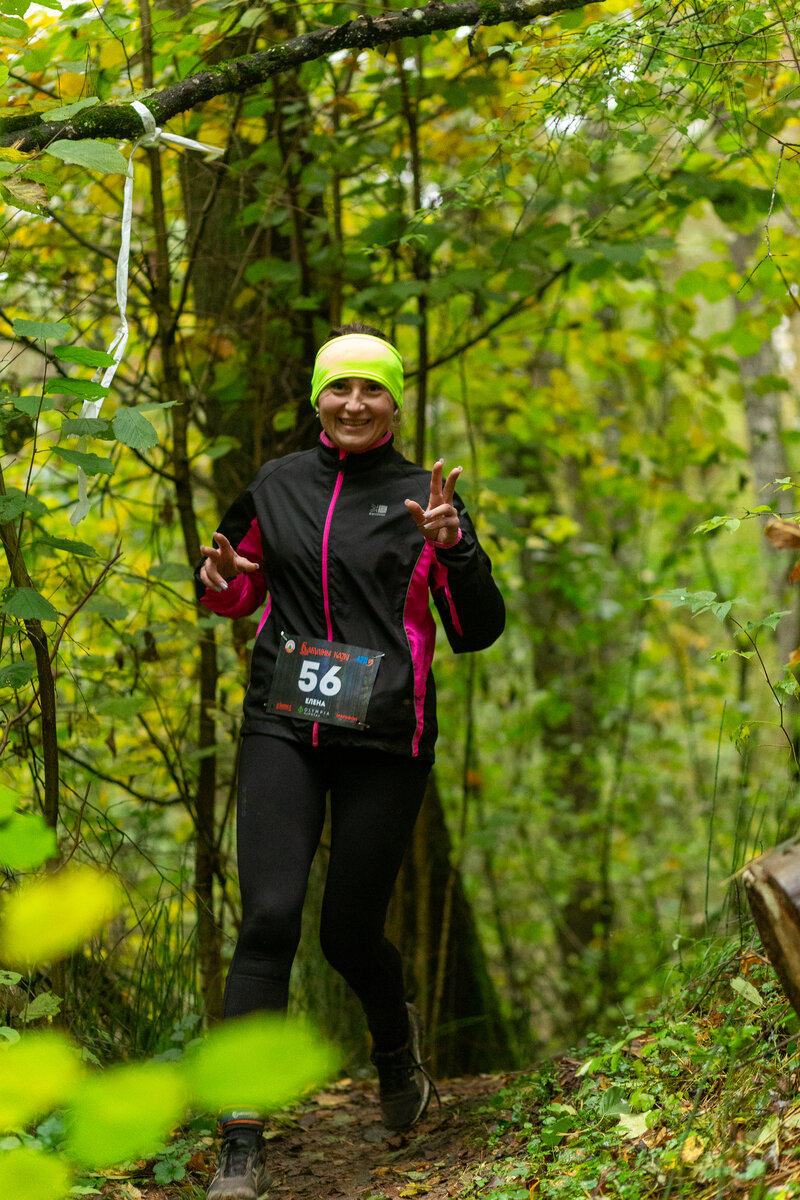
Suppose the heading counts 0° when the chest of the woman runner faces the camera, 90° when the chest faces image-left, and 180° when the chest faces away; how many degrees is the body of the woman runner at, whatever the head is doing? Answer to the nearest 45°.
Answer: approximately 0°

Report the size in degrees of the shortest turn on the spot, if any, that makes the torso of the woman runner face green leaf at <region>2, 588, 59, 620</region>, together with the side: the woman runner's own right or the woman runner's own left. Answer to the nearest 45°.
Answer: approximately 45° to the woman runner's own right

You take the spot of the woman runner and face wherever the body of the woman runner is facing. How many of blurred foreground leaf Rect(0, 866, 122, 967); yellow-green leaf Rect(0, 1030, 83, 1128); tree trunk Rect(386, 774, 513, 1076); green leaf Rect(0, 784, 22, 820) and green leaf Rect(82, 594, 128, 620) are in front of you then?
3

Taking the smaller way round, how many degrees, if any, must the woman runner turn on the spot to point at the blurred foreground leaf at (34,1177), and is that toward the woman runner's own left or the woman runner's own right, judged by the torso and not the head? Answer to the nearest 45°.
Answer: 0° — they already face it

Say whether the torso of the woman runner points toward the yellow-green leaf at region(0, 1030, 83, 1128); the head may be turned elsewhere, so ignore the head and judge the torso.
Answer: yes
